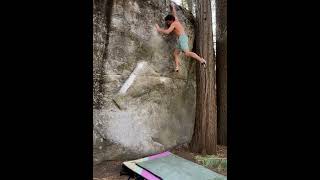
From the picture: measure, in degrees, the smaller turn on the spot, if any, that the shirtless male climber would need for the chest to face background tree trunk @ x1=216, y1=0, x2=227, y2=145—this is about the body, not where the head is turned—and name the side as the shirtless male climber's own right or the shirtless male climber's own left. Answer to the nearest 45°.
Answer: approximately 90° to the shirtless male climber's own right

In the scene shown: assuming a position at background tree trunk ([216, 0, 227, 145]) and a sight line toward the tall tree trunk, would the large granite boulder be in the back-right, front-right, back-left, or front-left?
front-right

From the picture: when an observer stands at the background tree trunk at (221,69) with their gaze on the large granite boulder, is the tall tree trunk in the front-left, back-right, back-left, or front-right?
front-left

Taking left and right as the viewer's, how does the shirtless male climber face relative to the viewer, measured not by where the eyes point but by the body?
facing away from the viewer and to the left of the viewer
